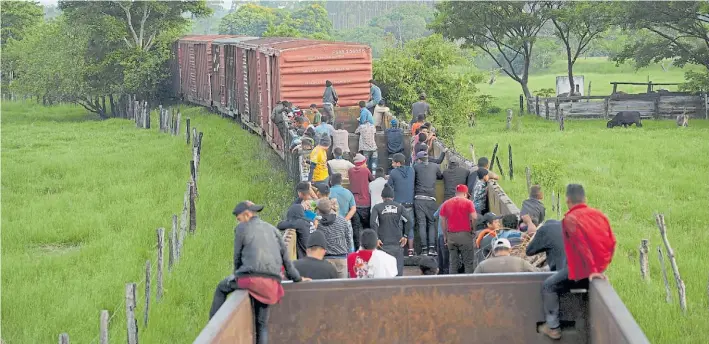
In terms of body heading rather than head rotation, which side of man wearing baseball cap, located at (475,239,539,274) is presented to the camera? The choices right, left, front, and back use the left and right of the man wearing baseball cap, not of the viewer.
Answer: back

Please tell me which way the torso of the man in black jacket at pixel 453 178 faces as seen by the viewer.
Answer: away from the camera

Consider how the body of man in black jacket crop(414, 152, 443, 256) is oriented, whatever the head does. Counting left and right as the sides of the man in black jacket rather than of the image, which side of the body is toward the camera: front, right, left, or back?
back

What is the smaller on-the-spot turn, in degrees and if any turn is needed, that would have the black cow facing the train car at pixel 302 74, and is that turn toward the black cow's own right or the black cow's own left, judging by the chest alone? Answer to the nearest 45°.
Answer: approximately 45° to the black cow's own left

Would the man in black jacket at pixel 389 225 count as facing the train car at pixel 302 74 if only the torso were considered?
yes

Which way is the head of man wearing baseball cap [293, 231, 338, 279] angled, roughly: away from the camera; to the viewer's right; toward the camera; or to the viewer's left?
away from the camera

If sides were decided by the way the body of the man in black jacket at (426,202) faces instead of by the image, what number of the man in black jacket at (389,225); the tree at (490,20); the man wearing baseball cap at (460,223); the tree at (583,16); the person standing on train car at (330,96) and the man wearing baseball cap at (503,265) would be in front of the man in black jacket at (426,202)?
3

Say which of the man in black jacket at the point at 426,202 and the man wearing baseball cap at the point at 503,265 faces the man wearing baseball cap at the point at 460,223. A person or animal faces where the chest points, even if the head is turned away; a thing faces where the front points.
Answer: the man wearing baseball cap at the point at 503,265

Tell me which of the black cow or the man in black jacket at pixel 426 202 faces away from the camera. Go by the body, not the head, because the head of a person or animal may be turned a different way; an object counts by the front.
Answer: the man in black jacket

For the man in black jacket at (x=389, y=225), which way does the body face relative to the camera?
away from the camera

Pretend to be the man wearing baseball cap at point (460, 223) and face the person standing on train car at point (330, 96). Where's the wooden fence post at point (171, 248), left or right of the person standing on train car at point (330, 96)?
left

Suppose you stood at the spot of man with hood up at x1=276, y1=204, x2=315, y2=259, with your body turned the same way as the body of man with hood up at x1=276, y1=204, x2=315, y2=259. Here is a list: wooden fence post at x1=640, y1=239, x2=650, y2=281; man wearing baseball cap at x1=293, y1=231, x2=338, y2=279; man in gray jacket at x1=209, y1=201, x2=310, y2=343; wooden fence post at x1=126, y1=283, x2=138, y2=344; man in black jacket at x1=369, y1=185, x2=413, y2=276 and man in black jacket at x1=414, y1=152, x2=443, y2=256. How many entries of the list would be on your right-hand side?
3

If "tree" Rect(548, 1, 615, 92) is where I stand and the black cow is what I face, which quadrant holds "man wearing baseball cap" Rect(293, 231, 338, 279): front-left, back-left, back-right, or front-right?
front-right

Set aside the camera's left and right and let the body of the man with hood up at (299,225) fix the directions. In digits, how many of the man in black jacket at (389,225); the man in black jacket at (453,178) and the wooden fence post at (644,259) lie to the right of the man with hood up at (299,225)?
3

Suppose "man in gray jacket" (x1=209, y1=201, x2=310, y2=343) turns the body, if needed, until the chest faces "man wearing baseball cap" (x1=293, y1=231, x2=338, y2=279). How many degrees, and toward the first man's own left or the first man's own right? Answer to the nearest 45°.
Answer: approximately 90° to the first man's own right

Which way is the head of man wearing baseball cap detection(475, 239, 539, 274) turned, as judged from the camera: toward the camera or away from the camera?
away from the camera

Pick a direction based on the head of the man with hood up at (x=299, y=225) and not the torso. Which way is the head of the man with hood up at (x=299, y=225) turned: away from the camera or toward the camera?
away from the camera
